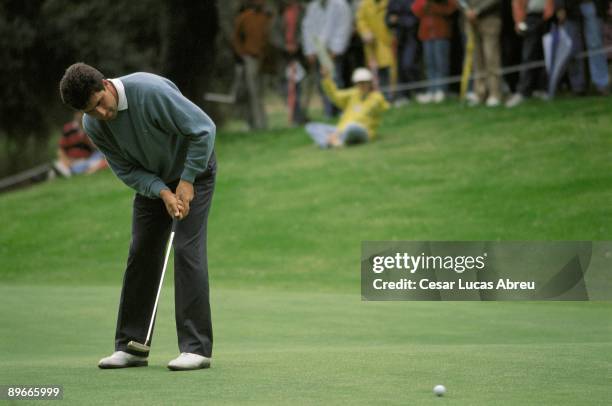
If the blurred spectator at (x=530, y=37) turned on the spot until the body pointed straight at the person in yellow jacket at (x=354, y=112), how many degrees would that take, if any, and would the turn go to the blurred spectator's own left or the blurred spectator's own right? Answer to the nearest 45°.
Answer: approximately 45° to the blurred spectator's own right

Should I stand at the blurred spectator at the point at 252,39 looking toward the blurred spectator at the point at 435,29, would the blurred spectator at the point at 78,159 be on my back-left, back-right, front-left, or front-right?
back-right
